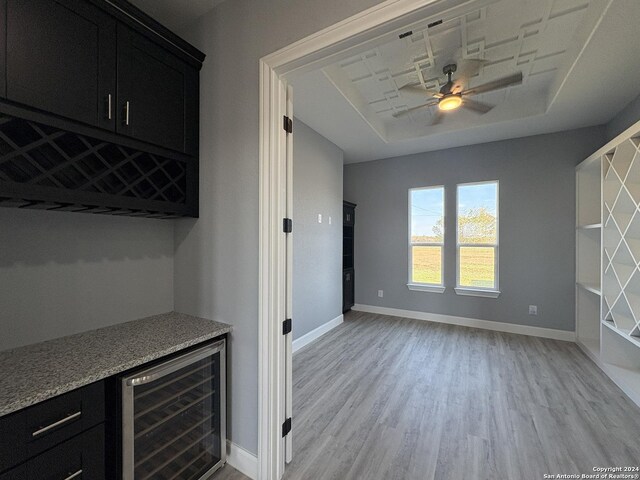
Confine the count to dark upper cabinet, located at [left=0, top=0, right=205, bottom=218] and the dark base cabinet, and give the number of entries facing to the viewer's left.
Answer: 0

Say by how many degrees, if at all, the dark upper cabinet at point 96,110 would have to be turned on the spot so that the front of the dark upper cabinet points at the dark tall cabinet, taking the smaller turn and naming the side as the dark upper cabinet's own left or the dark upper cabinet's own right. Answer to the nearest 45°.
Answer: approximately 90° to the dark upper cabinet's own left

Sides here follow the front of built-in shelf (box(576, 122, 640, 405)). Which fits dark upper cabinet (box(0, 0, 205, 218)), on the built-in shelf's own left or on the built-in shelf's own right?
on the built-in shelf's own left

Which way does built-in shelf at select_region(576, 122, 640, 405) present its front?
to the viewer's left

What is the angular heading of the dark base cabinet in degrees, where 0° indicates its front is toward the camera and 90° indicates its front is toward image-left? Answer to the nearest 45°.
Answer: approximately 315°

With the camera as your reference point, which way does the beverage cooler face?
facing the viewer and to the right of the viewer

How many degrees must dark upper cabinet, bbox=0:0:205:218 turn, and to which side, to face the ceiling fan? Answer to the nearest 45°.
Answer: approximately 45° to its left

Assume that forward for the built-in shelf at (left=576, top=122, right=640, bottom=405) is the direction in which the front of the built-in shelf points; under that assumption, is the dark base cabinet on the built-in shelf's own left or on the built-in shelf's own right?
on the built-in shelf's own left

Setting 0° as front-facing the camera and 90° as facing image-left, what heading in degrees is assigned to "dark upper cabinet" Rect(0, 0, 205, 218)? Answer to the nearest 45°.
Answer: approximately 315°
